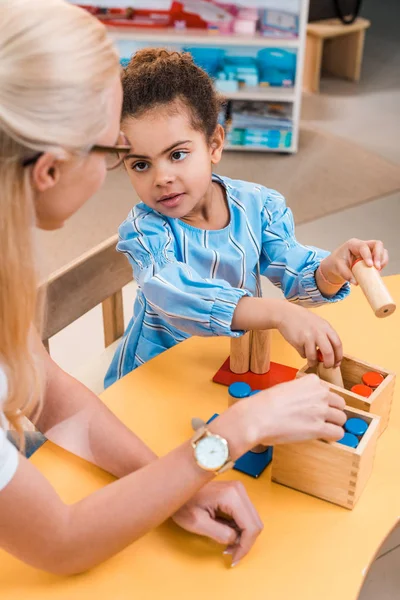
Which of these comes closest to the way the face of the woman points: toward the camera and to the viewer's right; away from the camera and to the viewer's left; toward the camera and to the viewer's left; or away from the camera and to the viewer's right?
away from the camera and to the viewer's right

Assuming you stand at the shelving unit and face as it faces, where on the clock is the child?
The child is roughly at 12 o'clock from the shelving unit.

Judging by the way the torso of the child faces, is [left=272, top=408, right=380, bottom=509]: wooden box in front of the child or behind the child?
in front

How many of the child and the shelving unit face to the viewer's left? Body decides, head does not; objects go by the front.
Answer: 0

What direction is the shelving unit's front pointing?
toward the camera

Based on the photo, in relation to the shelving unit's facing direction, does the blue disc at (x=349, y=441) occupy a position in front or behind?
in front

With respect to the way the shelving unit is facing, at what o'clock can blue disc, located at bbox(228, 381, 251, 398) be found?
The blue disc is roughly at 12 o'clock from the shelving unit.

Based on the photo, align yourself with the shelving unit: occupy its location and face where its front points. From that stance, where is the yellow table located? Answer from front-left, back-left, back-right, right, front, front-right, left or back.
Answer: front

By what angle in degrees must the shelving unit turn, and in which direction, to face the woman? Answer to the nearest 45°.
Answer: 0° — it already faces them

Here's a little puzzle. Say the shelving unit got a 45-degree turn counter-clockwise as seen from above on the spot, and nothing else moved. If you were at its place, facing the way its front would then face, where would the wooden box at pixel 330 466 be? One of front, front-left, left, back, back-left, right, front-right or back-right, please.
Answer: front-right

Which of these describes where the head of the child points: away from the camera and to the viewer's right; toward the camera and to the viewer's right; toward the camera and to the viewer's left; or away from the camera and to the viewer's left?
toward the camera and to the viewer's left

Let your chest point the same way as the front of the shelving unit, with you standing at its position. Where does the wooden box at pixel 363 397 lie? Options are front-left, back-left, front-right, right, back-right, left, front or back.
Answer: front

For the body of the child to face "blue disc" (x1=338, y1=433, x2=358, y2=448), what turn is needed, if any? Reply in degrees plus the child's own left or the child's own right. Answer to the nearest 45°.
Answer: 0° — they already face it

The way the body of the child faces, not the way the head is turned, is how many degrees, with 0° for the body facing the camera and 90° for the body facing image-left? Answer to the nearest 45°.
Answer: approximately 315°

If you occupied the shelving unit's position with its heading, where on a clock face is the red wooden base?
The red wooden base is roughly at 12 o'clock from the shelving unit.
